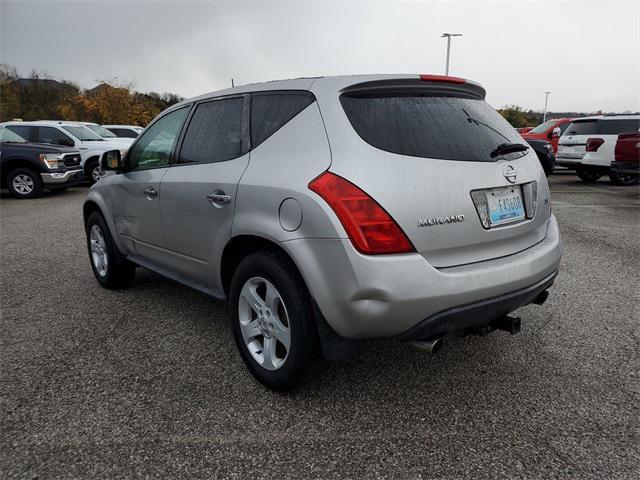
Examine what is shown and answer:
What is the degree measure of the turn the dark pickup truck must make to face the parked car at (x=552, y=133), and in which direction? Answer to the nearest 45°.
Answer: approximately 45° to its left

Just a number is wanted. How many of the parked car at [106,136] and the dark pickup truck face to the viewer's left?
0

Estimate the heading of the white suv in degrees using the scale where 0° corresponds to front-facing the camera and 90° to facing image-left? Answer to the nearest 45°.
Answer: approximately 225°

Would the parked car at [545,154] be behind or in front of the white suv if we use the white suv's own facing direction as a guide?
behind

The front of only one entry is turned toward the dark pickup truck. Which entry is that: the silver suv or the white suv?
the silver suv

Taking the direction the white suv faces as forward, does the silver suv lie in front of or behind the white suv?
behind

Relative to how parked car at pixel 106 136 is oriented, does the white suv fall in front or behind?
in front

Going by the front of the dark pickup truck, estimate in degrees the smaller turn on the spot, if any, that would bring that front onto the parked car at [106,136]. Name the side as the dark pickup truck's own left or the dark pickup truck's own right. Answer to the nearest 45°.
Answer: approximately 90° to the dark pickup truck's own left

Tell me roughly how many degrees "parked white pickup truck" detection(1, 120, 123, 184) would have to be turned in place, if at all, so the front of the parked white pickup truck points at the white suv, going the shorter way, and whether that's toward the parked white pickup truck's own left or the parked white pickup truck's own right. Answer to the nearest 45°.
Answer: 0° — it already faces it

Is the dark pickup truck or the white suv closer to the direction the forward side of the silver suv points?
the dark pickup truck

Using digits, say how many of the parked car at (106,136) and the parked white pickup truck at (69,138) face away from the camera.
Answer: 0

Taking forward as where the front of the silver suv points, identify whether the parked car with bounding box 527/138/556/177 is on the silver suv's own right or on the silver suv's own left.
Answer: on the silver suv's own right

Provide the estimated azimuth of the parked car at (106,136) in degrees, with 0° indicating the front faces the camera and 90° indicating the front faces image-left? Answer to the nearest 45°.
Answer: approximately 315°

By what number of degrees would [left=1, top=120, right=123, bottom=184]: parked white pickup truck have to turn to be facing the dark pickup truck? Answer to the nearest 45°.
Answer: approximately 90° to its right

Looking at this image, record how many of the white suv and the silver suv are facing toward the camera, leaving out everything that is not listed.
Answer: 0

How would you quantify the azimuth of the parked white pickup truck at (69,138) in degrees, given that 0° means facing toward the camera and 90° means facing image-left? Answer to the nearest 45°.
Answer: approximately 315°

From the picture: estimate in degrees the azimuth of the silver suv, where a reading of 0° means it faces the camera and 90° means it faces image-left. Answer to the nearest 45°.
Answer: approximately 135°

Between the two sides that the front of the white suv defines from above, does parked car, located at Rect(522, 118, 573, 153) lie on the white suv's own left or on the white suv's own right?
on the white suv's own left
